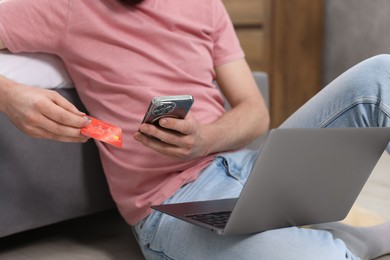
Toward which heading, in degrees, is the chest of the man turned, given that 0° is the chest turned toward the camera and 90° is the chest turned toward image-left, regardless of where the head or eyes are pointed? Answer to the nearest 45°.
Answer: approximately 315°

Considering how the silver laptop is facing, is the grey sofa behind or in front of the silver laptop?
in front

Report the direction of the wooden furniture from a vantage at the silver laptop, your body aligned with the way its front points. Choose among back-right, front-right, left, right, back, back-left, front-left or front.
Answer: front-right

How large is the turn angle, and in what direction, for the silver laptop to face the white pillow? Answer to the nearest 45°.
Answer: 0° — it already faces it

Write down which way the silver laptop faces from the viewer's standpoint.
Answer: facing away from the viewer and to the left of the viewer
